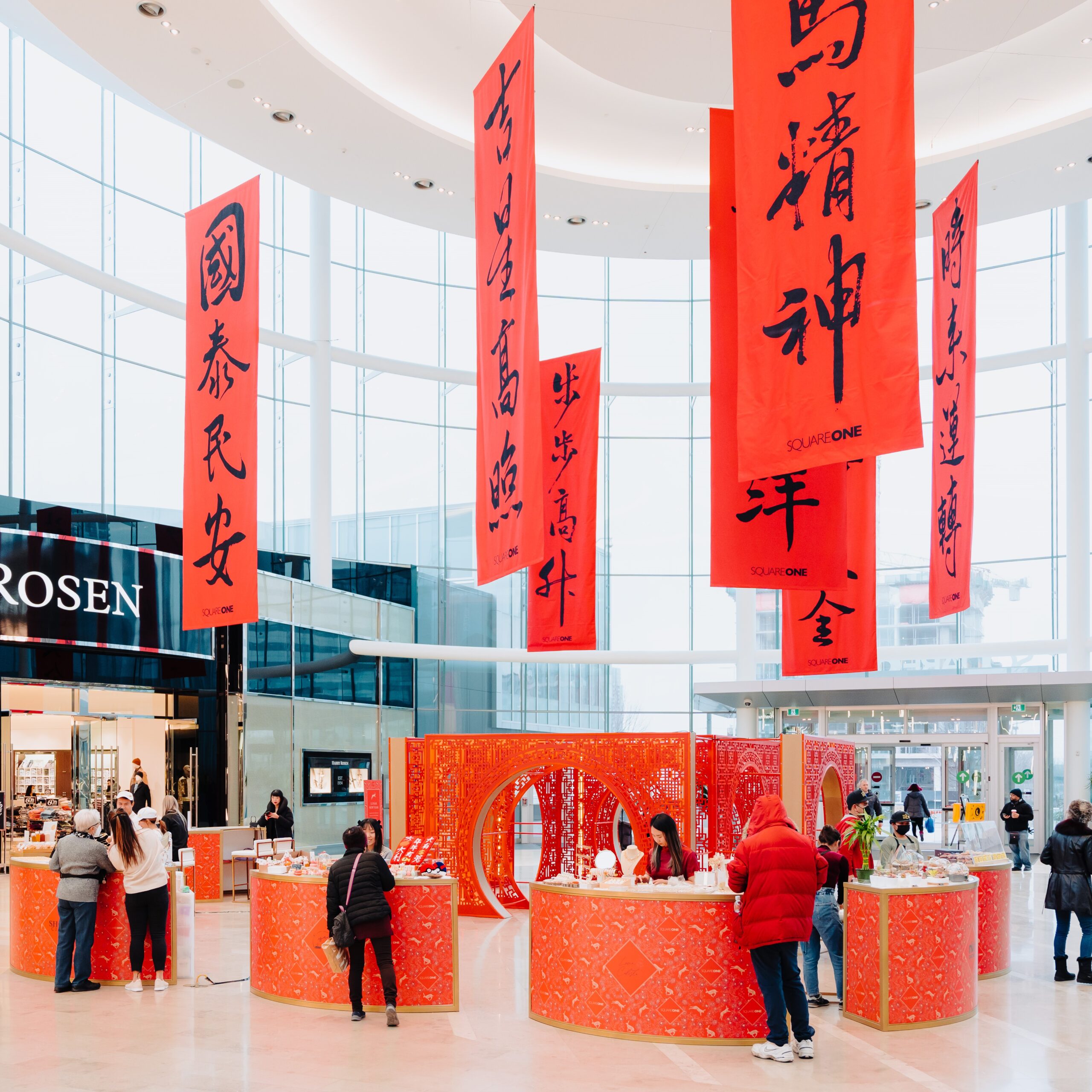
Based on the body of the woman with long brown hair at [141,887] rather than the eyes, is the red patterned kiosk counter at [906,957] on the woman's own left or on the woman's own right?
on the woman's own right

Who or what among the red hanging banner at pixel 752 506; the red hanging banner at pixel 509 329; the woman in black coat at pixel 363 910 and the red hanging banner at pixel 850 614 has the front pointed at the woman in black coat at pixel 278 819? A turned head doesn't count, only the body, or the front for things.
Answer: the woman in black coat at pixel 363 910

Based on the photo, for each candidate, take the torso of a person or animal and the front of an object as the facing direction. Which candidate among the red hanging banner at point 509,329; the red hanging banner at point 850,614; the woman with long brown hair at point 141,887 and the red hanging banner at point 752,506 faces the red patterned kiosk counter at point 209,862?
the woman with long brown hair

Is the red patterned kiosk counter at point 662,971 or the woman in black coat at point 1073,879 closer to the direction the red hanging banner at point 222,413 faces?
the red patterned kiosk counter

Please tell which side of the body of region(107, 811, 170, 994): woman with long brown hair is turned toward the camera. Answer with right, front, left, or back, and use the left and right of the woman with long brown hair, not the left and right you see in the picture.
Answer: back
